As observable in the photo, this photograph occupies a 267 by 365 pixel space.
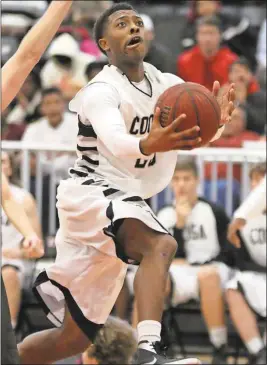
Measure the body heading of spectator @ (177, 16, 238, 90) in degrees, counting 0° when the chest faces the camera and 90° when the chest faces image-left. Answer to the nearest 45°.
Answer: approximately 0°

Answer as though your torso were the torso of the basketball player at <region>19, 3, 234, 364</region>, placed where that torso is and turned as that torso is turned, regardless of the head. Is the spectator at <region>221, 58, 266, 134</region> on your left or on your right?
on your left

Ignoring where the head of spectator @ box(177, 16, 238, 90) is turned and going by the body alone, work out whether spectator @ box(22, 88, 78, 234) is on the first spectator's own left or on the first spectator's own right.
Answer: on the first spectator's own right

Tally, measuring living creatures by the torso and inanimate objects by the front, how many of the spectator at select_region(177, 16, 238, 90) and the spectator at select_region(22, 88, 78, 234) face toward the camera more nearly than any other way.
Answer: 2

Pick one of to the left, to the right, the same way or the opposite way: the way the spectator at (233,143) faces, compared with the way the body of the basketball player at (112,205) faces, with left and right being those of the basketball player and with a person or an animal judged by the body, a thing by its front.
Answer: to the right
